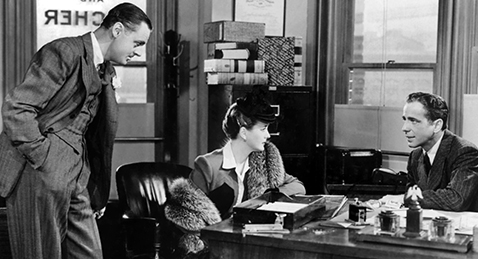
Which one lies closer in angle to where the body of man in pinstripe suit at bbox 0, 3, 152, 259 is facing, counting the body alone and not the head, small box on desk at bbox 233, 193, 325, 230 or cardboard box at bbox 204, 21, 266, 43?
the small box on desk

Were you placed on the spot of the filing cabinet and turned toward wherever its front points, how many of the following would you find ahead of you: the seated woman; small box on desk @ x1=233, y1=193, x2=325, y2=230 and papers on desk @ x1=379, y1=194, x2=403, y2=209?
3

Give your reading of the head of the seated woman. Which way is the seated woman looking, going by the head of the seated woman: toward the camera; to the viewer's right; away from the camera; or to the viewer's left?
to the viewer's right

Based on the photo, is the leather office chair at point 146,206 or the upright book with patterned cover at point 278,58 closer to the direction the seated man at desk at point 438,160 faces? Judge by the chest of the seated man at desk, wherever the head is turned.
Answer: the leather office chair

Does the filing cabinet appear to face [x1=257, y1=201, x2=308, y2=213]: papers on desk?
yes

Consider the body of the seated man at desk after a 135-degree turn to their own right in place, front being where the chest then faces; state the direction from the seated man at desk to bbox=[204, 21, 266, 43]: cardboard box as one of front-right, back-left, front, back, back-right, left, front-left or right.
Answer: front-left

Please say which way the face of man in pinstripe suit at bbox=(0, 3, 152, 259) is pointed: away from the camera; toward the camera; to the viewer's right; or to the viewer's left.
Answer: to the viewer's right

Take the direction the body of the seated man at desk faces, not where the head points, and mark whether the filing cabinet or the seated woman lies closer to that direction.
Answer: the seated woman

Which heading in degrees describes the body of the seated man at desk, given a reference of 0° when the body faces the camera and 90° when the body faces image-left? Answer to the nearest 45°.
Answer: approximately 45°

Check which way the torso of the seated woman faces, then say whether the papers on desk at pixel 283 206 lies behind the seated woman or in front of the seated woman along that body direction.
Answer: in front

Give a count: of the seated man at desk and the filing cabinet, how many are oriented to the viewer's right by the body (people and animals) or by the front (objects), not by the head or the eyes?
0

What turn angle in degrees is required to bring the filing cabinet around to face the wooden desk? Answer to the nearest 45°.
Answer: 0° — it already faces it

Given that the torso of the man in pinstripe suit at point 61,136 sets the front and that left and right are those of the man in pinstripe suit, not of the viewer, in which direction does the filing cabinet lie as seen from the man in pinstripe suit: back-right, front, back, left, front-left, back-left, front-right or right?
left
